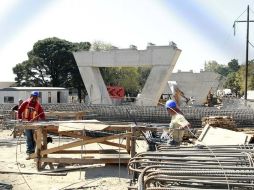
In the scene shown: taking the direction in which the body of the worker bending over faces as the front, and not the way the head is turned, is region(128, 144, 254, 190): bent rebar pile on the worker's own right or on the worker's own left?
on the worker's own left

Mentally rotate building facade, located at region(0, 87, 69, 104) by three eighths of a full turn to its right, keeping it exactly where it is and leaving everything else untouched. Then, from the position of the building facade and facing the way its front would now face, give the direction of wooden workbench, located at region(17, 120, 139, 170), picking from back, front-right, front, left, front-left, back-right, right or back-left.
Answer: back-left

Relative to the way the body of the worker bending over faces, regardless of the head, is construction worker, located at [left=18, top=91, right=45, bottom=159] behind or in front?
in front

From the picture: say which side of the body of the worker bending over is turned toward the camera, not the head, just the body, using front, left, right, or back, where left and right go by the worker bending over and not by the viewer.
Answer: left

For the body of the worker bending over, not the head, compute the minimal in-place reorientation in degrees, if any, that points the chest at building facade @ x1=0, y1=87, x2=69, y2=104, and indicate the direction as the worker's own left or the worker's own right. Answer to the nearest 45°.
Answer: approximately 45° to the worker's own right

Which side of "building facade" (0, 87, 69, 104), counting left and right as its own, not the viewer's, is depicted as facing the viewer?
front

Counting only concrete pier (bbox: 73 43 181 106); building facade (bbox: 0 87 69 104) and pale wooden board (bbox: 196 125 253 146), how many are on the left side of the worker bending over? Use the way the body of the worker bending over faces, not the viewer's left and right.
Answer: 0

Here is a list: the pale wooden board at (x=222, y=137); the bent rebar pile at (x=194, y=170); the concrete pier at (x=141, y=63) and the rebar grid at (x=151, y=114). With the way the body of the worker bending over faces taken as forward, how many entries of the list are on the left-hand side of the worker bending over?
1

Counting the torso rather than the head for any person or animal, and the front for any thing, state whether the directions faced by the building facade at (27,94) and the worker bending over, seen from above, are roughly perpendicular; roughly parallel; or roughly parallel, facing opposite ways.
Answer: roughly perpendicular

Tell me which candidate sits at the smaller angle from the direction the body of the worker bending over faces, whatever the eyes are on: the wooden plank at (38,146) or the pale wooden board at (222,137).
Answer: the wooden plank

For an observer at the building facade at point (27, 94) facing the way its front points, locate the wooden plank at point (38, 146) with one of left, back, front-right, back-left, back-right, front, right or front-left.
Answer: front

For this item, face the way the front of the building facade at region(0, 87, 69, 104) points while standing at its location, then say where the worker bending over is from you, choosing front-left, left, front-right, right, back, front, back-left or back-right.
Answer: front

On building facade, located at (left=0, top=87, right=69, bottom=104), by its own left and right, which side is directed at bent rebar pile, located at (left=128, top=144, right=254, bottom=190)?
front
